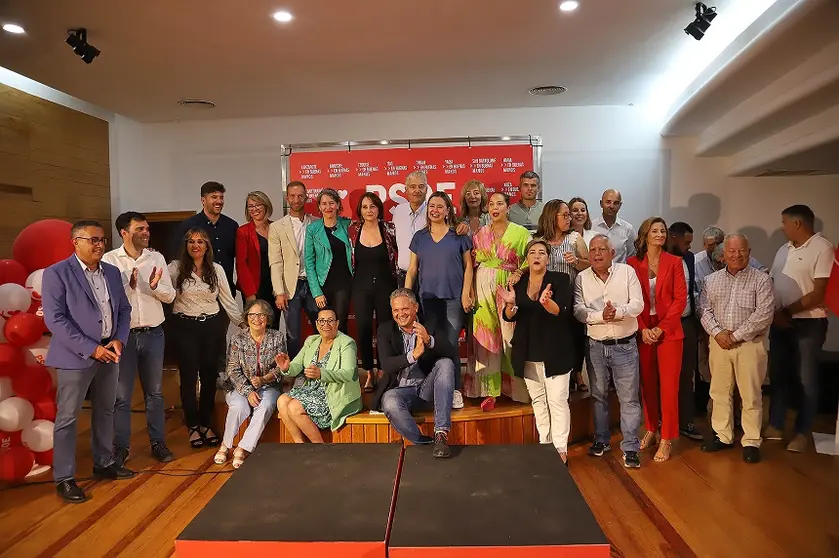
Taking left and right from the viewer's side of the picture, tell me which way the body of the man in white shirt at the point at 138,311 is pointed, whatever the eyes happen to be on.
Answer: facing the viewer and to the right of the viewer

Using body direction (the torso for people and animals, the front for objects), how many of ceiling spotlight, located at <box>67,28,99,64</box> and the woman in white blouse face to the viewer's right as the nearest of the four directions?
1

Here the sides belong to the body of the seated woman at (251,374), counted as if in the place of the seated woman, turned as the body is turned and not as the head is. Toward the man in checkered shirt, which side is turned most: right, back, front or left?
left

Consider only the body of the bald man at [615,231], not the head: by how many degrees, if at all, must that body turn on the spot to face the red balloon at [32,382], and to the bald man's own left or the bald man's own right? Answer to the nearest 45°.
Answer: approximately 45° to the bald man's own right

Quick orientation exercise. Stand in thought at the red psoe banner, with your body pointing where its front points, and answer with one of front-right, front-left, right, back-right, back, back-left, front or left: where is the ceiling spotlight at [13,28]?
front-right

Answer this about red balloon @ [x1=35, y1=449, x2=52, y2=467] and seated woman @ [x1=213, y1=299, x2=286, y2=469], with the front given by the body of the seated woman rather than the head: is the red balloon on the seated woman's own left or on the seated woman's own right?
on the seated woman's own right

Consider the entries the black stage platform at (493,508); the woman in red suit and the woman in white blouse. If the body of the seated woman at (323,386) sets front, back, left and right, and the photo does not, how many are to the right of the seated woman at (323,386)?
1

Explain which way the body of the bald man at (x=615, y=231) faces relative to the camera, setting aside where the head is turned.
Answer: toward the camera

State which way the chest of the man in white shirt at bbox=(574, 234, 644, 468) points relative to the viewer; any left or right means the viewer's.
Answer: facing the viewer

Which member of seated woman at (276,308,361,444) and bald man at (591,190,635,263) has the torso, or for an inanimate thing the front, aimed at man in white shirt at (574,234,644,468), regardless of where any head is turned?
the bald man

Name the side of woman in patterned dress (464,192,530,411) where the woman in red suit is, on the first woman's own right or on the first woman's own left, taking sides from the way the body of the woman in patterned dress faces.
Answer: on the first woman's own left

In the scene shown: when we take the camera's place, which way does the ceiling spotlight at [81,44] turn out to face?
facing to the right of the viewer

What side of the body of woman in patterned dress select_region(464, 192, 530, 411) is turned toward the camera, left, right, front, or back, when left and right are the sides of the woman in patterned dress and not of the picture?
front

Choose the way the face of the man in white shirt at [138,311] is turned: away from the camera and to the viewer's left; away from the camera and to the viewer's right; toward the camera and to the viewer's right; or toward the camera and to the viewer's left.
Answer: toward the camera and to the viewer's right
